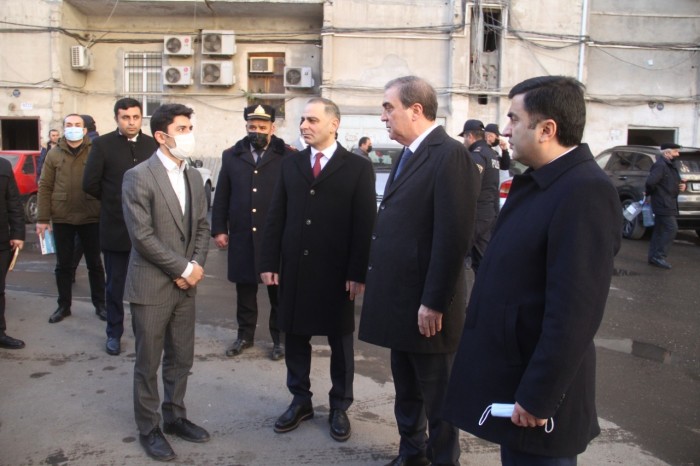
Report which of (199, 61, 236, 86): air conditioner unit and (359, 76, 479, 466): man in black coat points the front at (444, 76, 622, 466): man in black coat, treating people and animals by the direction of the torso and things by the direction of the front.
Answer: the air conditioner unit

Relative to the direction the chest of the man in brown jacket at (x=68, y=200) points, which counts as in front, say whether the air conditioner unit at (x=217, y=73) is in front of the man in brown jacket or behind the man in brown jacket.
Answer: behind

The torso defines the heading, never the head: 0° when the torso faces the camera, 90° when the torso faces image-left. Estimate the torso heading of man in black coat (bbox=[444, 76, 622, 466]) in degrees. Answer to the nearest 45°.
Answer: approximately 90°

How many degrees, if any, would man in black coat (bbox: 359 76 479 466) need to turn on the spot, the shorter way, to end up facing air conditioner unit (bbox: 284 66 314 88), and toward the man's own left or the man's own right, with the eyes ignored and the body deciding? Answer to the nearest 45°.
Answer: approximately 90° to the man's own right

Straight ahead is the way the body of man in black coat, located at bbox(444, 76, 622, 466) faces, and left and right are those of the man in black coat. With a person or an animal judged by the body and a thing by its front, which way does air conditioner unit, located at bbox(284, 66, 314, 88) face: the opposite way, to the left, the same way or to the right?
to the left

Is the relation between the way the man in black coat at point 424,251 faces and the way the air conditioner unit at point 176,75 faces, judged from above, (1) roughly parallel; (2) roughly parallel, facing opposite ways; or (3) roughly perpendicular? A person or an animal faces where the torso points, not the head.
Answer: roughly perpendicular

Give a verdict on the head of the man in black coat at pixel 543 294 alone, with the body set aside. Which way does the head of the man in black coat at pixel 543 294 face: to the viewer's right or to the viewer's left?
to the viewer's left

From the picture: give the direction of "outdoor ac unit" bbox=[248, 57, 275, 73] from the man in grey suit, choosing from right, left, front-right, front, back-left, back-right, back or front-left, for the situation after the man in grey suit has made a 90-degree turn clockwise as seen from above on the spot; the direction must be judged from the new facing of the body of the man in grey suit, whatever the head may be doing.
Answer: back-right
